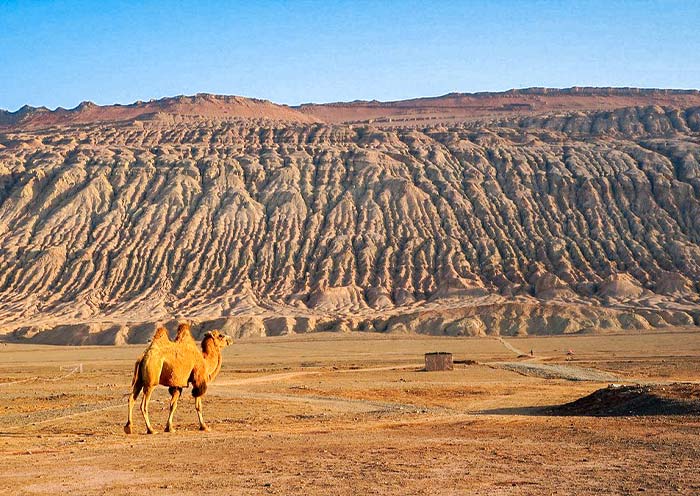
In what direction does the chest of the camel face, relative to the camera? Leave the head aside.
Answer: to the viewer's right
